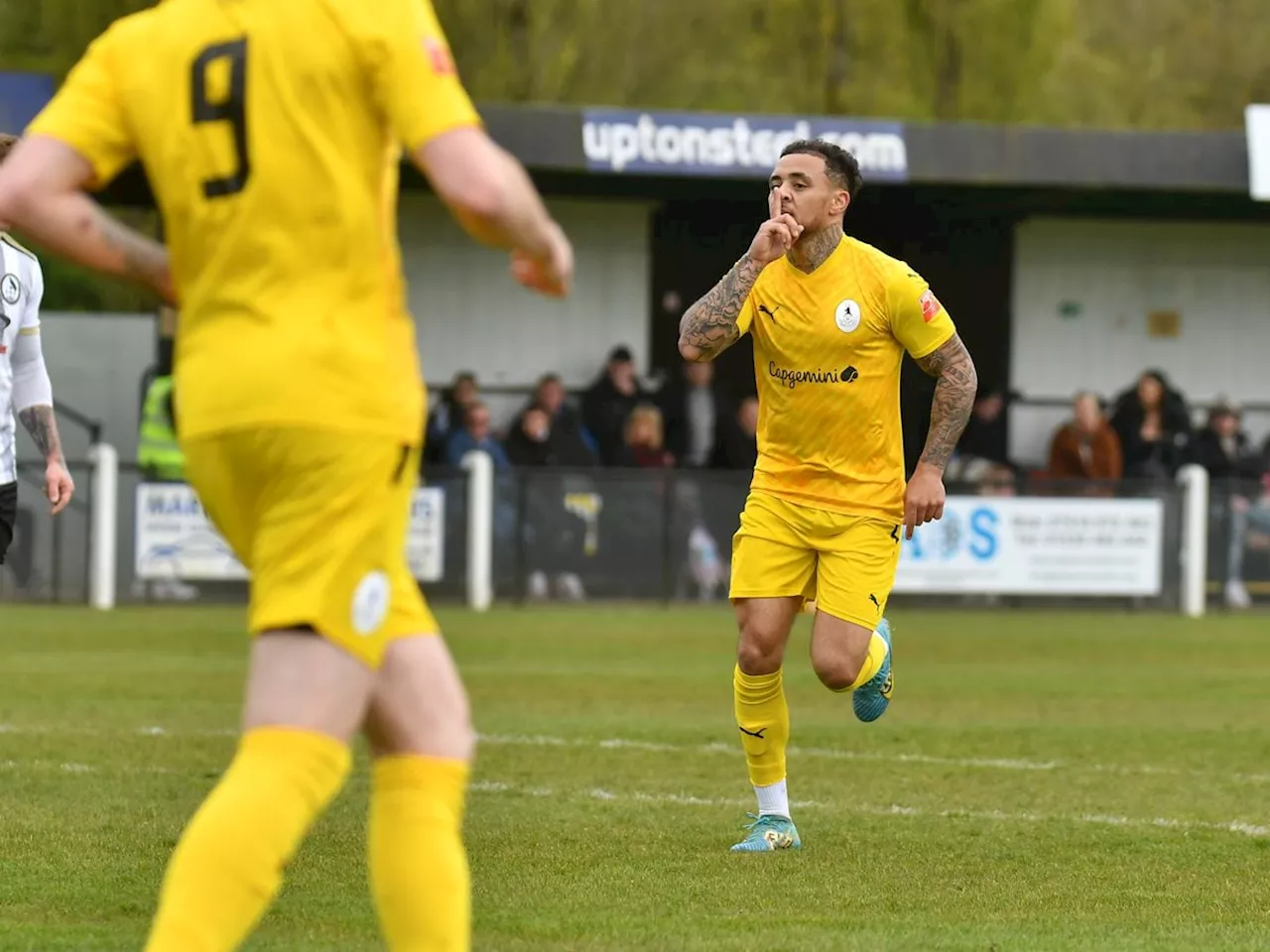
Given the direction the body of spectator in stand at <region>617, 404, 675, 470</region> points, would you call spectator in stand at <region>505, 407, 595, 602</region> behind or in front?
in front

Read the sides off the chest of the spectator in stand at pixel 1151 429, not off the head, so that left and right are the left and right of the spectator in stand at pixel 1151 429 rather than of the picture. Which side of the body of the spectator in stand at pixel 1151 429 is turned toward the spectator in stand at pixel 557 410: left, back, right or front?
right

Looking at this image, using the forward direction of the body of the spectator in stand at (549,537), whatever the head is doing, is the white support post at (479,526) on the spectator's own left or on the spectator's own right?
on the spectator's own right

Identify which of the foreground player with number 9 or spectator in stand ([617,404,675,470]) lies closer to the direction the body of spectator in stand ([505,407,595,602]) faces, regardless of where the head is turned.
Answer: the foreground player with number 9

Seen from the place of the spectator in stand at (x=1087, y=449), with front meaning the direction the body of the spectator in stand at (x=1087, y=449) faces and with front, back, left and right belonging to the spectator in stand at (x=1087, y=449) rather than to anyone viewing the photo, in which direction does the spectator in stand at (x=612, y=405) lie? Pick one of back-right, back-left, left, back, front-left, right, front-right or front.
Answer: right

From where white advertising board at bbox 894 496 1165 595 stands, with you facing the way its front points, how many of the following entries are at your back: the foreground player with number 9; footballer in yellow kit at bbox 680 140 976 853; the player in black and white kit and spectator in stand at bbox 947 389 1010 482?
1

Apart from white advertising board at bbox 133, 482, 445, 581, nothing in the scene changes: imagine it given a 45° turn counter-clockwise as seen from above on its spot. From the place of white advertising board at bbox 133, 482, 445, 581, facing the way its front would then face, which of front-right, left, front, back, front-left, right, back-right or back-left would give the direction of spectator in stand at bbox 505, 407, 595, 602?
front-left

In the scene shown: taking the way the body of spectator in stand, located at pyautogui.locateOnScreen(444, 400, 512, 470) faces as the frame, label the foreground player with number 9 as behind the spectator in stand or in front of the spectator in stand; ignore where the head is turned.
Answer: in front
